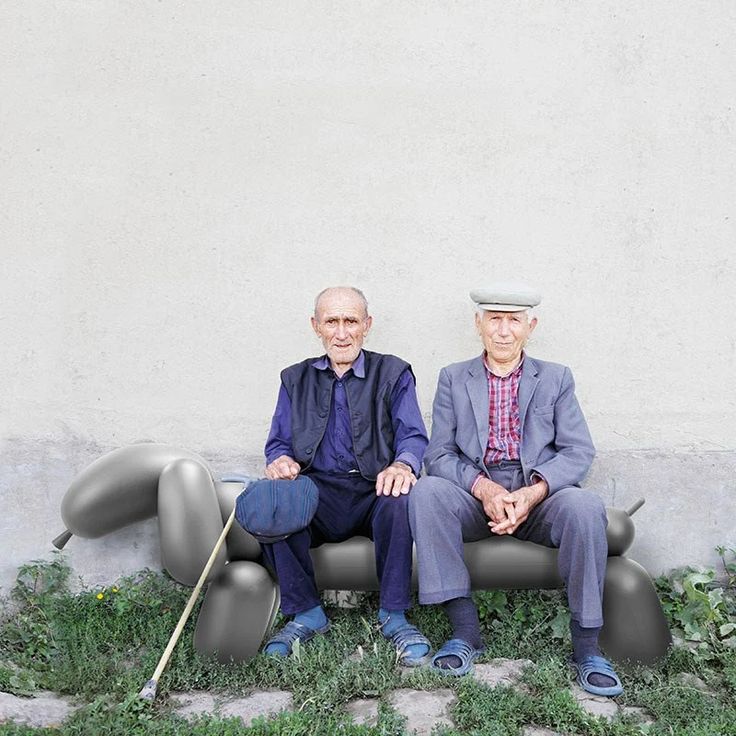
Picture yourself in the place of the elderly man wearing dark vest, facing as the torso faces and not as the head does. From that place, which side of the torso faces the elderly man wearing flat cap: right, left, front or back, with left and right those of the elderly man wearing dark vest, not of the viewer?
left

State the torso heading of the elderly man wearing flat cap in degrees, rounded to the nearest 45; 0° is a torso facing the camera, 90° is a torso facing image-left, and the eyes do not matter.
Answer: approximately 0°

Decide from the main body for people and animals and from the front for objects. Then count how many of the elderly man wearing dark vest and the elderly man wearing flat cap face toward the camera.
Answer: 2

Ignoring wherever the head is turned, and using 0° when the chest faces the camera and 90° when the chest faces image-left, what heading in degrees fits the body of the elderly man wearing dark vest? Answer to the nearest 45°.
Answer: approximately 0°

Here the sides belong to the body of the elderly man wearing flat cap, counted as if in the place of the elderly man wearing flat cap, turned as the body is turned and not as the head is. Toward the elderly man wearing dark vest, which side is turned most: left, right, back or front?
right
